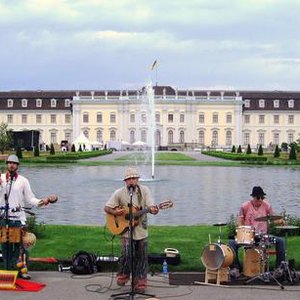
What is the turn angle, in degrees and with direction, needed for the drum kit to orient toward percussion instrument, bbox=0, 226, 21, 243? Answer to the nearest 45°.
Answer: approximately 45° to its right

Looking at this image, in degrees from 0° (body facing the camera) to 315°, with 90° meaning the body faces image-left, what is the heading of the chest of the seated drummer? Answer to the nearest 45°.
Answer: approximately 0°

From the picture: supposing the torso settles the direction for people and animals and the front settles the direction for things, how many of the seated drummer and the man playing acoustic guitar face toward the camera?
2

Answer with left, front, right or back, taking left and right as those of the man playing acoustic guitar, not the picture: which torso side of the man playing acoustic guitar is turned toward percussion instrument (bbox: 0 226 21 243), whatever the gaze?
right
